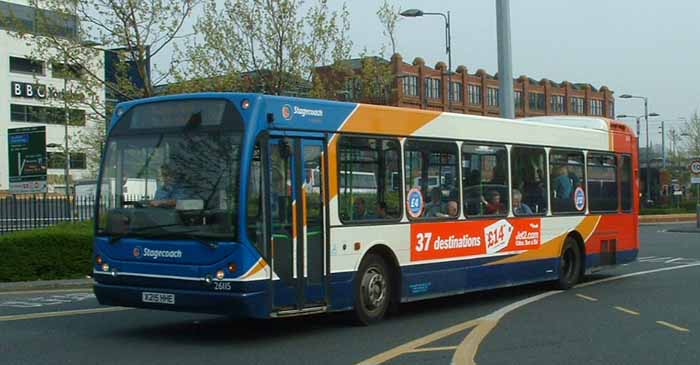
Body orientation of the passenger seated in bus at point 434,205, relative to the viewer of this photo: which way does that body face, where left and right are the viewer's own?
facing the viewer and to the left of the viewer

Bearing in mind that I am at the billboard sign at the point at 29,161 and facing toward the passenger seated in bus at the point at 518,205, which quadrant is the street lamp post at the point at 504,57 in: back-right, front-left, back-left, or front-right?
front-left

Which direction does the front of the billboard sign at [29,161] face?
toward the camera

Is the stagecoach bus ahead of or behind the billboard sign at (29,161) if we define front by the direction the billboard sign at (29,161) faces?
ahead

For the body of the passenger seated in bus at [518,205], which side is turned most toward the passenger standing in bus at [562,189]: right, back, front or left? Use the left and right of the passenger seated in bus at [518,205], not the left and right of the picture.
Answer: back

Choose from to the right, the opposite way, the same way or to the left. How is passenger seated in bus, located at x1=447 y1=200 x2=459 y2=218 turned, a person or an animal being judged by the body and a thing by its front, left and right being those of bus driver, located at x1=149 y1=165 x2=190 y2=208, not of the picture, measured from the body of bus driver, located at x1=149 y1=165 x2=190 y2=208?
the same way

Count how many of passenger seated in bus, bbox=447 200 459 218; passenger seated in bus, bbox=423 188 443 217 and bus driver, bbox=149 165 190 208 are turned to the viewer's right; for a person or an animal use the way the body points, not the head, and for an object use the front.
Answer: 0

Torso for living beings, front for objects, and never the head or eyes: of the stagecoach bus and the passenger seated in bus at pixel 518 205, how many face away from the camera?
0

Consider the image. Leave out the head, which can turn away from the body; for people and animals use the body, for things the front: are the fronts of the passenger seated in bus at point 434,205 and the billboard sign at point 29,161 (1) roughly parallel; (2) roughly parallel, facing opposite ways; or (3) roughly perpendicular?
roughly perpendicular

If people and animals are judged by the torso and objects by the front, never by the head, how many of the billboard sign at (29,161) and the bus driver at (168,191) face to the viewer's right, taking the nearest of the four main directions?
0

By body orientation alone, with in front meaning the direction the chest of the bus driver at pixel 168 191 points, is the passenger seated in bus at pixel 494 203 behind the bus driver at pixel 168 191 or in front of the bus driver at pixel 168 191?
behind

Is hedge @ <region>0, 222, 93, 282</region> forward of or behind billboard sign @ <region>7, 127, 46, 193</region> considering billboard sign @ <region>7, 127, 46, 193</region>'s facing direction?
forward

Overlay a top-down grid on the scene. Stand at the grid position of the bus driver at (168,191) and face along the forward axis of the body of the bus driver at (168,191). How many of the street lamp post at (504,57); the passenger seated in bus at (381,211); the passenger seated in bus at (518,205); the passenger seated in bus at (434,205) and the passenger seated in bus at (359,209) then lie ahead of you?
0

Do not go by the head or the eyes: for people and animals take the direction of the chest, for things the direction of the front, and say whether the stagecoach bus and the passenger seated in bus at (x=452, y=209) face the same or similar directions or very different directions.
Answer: same or similar directions

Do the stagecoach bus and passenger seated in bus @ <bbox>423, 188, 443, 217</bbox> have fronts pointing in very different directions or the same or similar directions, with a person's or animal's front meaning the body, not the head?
same or similar directions
